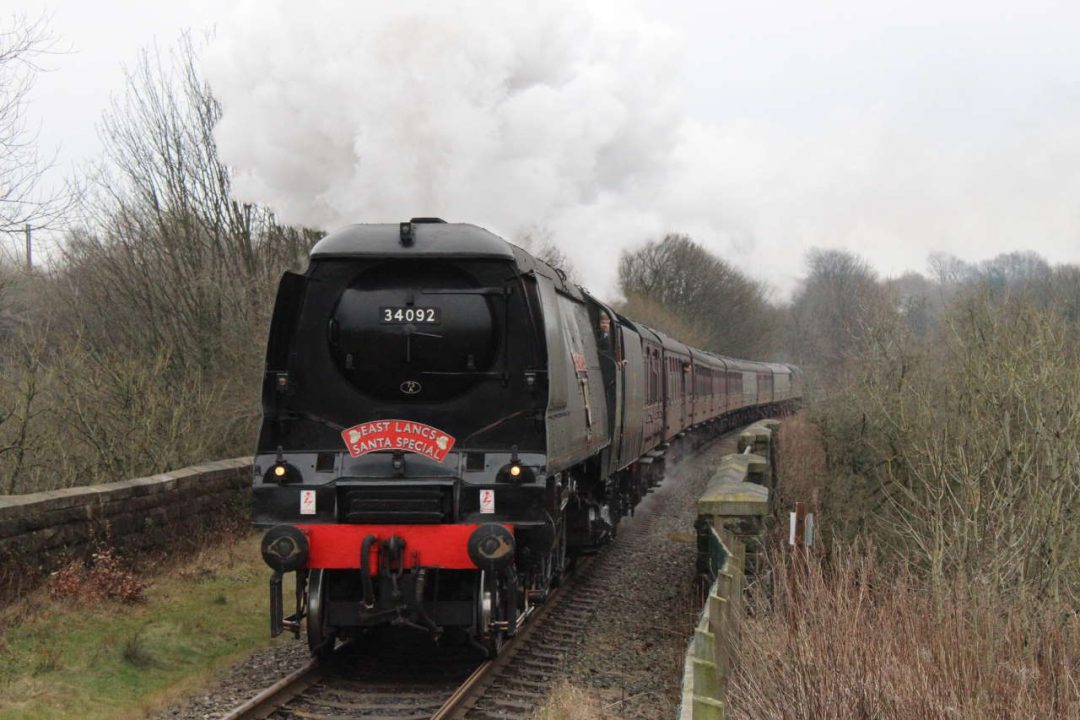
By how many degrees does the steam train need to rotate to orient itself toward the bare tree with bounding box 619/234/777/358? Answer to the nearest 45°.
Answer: approximately 180°

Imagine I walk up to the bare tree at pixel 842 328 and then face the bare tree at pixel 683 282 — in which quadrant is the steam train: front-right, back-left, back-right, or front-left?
front-left

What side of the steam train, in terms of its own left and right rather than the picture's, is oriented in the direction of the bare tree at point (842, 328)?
back

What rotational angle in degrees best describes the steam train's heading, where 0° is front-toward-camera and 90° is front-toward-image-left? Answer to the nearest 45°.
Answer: approximately 0°
